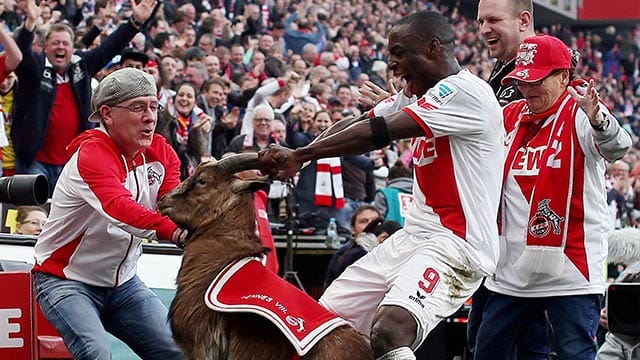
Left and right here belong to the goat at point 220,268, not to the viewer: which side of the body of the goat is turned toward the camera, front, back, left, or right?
left

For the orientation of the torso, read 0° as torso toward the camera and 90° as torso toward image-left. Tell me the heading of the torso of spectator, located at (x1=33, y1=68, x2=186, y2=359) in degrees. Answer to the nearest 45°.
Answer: approximately 315°

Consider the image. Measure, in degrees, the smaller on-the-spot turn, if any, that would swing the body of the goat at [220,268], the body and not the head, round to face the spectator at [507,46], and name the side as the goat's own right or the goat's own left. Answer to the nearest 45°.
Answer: approximately 135° to the goat's own right

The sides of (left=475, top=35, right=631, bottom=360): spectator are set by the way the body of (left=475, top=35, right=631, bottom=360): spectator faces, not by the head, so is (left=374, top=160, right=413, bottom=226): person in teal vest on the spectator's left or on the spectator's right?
on the spectator's right
